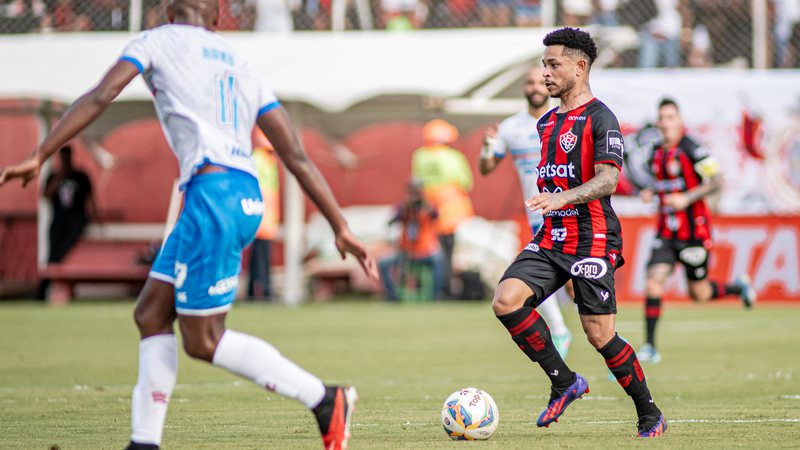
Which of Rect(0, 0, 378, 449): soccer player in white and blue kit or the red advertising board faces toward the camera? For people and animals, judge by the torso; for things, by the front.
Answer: the red advertising board

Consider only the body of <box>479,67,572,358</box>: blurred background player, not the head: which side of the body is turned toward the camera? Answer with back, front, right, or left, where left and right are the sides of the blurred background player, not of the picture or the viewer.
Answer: front

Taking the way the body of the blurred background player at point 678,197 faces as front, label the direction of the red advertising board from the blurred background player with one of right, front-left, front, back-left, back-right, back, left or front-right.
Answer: back-right

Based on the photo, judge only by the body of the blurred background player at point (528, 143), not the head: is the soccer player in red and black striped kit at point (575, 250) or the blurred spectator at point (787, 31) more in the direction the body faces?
the soccer player in red and black striped kit

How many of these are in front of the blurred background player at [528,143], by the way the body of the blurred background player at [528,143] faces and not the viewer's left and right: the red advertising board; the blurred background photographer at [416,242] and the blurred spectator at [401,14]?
0

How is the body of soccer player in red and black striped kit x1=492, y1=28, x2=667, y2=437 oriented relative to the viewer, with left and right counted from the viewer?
facing the viewer and to the left of the viewer

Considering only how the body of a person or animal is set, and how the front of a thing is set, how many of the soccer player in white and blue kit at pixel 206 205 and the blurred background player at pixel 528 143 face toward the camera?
1

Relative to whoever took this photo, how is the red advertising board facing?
facing the viewer

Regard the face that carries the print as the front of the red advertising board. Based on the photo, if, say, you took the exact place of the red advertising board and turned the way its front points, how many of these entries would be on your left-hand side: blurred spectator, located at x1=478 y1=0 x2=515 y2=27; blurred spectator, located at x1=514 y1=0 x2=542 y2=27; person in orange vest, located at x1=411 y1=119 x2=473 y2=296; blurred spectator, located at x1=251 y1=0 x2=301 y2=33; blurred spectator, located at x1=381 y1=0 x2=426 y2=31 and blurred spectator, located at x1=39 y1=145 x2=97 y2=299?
0

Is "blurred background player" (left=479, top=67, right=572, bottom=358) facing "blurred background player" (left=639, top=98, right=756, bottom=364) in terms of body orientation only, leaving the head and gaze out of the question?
no

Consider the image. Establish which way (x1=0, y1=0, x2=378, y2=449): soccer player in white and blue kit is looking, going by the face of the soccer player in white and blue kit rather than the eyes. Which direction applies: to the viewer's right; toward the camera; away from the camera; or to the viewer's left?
away from the camera

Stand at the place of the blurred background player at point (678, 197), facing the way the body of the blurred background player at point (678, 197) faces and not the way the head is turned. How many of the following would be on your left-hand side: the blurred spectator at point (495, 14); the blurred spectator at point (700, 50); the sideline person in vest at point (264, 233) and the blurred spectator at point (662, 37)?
0

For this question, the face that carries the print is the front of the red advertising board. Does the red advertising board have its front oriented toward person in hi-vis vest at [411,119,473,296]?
no

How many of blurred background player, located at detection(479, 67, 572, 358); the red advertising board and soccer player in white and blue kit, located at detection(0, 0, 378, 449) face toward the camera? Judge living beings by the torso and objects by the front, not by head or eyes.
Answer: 2

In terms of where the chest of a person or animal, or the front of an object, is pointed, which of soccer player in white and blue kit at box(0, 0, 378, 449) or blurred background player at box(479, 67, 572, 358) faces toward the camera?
the blurred background player
